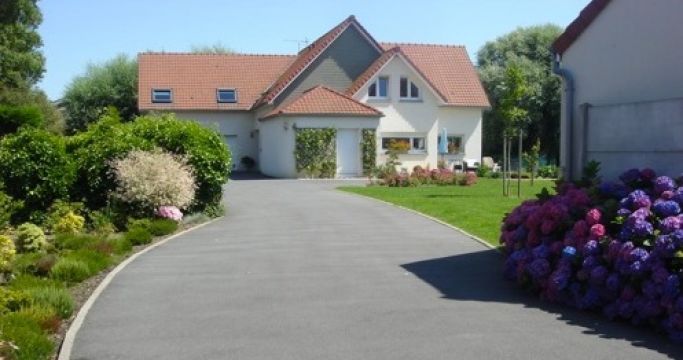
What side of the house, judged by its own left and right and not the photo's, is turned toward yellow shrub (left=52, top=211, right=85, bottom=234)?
front

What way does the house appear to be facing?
toward the camera

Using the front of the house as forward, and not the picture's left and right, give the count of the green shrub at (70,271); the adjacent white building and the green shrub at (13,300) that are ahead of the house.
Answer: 3

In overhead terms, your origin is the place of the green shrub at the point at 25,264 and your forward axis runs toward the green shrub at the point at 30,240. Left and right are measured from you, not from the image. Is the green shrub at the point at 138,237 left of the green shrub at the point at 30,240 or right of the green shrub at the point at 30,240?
right

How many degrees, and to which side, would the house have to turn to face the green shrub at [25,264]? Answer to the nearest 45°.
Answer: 0° — it already faces it

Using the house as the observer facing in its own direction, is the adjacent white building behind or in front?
in front

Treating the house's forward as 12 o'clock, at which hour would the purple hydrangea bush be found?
The purple hydrangea bush is roughly at 12 o'clock from the house.

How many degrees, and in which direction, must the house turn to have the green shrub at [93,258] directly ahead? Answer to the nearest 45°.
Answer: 0° — it already faces it

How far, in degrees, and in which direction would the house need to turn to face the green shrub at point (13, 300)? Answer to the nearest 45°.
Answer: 0° — it already faces it

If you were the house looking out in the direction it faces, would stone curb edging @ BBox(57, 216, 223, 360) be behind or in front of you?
in front

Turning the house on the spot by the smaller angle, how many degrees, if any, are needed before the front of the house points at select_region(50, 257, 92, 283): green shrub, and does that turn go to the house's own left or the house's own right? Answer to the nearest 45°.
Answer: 0° — it already faces it

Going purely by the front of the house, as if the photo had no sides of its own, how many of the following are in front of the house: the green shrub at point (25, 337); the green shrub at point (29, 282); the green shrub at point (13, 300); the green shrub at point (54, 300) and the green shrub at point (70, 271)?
5

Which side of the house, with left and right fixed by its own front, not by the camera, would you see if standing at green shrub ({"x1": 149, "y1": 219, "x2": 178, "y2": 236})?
front

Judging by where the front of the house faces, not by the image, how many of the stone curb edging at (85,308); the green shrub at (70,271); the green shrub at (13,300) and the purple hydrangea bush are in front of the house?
4

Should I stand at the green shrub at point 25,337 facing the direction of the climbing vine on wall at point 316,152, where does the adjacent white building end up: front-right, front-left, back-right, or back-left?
front-right
